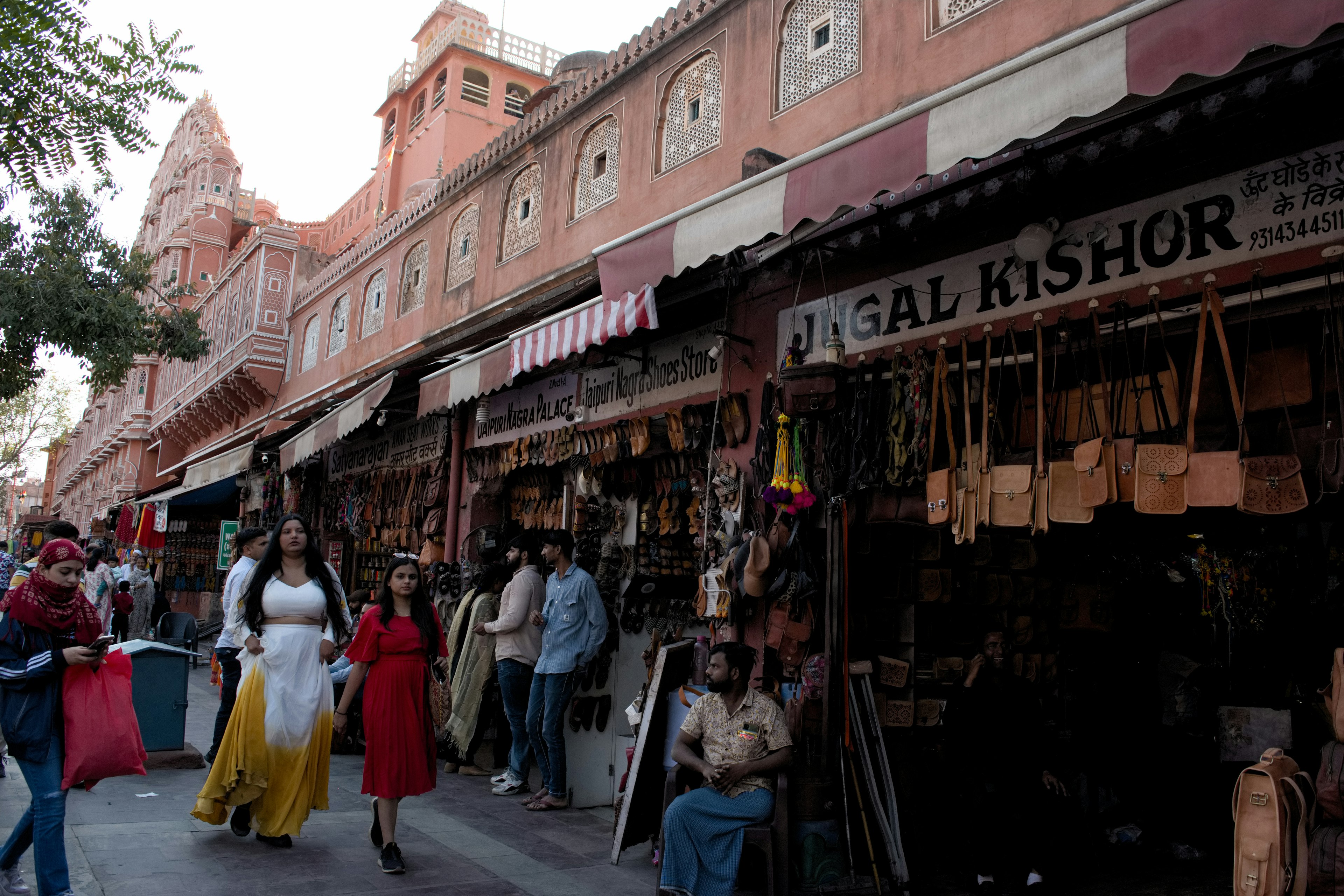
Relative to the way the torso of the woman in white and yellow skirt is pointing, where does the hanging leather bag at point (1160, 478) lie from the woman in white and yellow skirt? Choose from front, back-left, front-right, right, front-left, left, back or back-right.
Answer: front-left

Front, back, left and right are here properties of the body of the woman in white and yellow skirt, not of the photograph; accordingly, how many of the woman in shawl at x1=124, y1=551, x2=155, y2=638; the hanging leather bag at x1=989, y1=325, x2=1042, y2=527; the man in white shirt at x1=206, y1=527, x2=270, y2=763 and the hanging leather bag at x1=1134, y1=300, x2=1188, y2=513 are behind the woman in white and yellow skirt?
2

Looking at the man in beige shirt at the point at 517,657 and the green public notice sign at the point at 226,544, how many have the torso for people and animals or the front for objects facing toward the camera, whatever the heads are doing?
1

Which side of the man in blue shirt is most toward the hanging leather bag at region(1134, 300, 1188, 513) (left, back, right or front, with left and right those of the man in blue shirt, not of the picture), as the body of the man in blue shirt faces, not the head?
left

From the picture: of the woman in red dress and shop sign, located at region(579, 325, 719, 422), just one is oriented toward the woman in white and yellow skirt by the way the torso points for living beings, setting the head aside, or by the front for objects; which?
the shop sign

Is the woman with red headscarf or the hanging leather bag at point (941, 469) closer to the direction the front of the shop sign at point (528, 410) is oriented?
the woman with red headscarf

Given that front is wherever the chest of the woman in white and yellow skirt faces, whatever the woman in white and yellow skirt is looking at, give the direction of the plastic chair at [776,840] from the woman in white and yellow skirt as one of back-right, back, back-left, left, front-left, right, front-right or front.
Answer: front-left

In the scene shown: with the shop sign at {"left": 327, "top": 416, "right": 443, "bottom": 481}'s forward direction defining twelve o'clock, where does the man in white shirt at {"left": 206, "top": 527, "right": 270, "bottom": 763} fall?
The man in white shirt is roughly at 11 o'clock from the shop sign.

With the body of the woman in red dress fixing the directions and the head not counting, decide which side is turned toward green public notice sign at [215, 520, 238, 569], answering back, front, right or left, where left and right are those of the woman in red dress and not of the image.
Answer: back

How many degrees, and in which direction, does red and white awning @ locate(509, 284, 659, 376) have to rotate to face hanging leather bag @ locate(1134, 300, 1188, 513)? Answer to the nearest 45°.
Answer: approximately 90° to its left

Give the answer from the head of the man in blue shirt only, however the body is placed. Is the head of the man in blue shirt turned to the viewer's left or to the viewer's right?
to the viewer's left
